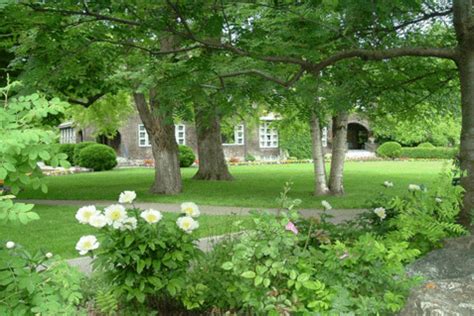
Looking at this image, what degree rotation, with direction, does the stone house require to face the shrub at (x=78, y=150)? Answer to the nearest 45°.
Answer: approximately 45° to its right

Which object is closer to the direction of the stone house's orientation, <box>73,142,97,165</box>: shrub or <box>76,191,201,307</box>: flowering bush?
the flowering bush

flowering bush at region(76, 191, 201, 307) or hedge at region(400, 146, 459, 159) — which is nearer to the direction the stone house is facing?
the flowering bush

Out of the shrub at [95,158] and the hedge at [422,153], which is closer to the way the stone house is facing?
the shrub

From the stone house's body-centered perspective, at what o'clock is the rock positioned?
The rock is roughly at 12 o'clock from the stone house.

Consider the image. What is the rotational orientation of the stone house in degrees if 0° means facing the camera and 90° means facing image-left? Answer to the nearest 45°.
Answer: approximately 0°

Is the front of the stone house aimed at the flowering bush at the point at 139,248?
yes

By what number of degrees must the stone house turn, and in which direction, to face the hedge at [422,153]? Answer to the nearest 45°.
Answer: approximately 90° to its left
